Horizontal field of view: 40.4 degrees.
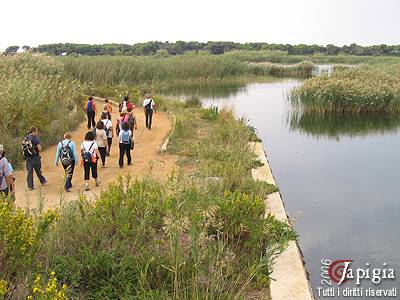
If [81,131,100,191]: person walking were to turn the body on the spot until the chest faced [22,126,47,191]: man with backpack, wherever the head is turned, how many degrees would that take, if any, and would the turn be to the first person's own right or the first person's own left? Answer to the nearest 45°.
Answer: approximately 90° to the first person's own left

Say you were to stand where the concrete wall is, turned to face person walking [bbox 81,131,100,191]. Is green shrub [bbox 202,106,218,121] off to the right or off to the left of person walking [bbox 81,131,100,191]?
right

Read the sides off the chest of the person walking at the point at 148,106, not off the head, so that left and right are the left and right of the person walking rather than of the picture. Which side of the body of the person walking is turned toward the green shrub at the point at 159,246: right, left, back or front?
back

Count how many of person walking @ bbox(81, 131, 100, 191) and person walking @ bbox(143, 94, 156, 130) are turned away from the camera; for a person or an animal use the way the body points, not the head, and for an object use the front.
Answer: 2

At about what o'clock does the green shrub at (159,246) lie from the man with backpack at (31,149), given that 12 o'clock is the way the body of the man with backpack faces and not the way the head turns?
The green shrub is roughly at 4 o'clock from the man with backpack.

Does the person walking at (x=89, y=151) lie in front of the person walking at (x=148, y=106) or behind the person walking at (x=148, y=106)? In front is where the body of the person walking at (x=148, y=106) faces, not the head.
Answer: behind

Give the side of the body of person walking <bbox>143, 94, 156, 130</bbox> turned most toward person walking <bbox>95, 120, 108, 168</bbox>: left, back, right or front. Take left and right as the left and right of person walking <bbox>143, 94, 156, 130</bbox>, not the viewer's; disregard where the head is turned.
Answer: back

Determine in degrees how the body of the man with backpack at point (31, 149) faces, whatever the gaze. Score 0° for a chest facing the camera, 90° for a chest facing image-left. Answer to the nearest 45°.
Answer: approximately 225°

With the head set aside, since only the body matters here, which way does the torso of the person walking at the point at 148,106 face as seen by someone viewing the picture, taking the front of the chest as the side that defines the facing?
away from the camera

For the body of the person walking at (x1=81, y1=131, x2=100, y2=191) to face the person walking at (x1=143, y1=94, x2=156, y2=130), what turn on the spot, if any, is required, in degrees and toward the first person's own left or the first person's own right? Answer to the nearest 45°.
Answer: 0° — they already face them

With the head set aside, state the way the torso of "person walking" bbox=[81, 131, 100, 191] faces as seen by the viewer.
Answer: away from the camera
